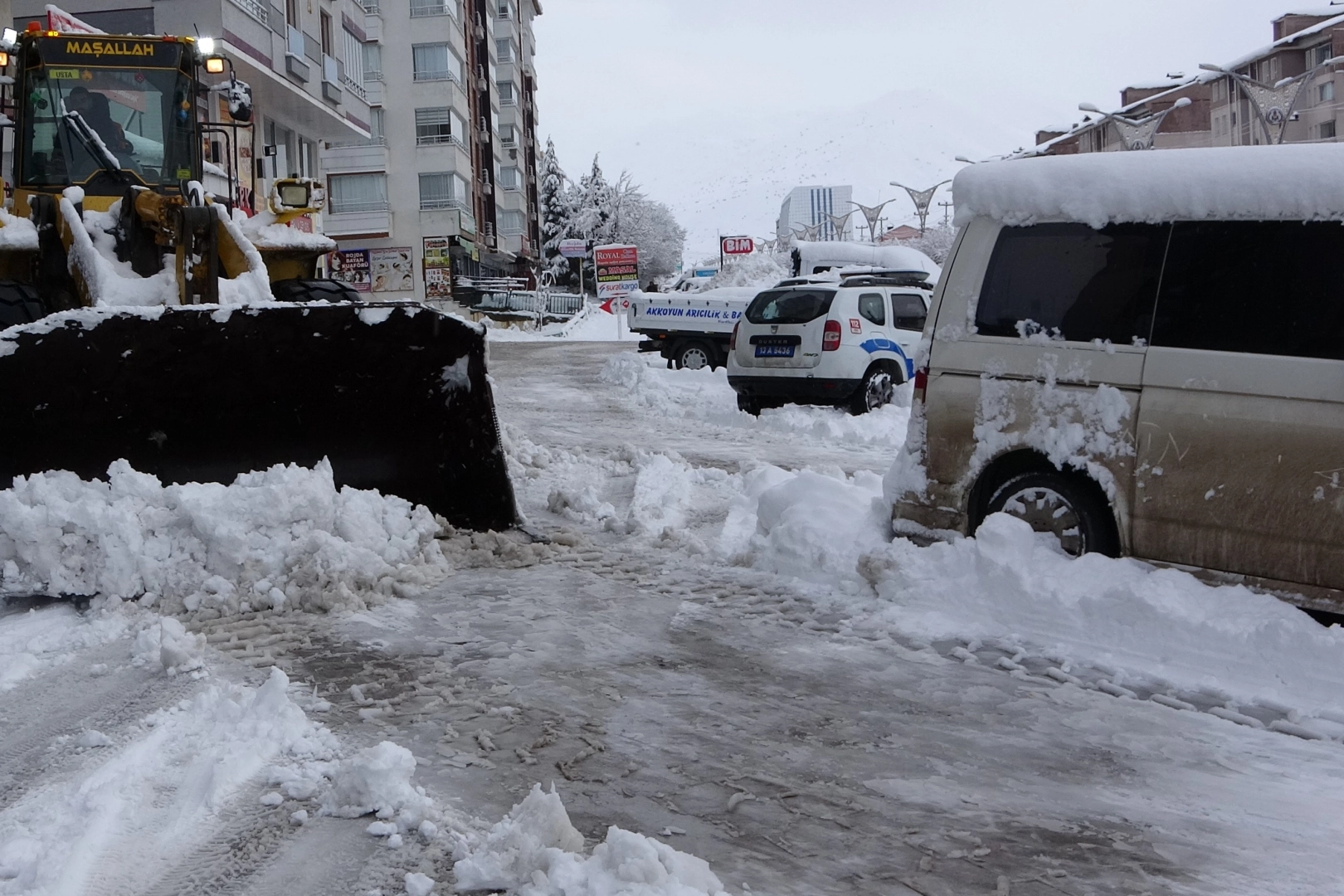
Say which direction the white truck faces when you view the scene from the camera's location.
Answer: facing to the right of the viewer

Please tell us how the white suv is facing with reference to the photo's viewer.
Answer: facing away from the viewer and to the right of the viewer

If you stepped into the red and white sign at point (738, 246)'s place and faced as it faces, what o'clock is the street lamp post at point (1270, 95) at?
The street lamp post is roughly at 10 o'clock from the red and white sign.

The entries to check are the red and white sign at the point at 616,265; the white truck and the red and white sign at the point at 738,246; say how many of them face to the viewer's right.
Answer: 1

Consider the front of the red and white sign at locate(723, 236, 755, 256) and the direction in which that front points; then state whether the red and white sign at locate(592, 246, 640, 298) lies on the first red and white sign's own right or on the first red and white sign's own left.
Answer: on the first red and white sign's own right

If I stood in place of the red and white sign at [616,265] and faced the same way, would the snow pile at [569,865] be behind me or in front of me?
in front

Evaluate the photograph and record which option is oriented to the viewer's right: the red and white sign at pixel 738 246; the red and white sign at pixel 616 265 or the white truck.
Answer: the white truck

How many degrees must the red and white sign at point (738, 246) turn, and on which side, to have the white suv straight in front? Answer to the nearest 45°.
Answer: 0° — it already faces it

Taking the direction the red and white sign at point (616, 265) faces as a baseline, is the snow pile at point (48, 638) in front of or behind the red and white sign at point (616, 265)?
in front

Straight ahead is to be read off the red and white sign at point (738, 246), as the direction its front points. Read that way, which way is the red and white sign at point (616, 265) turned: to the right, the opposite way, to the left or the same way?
the same way

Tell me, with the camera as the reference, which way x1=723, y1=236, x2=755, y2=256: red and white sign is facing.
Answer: facing the viewer

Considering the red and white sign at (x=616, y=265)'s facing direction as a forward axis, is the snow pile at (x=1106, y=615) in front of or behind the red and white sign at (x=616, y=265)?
in front

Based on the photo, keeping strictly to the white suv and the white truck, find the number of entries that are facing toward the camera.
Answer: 0

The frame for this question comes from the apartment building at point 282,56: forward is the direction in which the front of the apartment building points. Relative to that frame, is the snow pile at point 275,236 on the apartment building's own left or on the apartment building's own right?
on the apartment building's own right

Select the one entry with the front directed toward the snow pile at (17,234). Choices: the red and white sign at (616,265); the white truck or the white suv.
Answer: the red and white sign

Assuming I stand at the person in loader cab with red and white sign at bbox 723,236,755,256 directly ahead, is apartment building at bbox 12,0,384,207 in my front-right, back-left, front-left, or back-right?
front-left

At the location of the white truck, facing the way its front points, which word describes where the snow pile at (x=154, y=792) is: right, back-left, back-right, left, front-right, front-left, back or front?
right

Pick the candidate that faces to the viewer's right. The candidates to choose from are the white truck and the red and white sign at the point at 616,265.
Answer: the white truck

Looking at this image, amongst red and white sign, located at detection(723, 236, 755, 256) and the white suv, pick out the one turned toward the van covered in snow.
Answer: the red and white sign

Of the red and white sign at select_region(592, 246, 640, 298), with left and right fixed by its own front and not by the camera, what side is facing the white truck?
front
